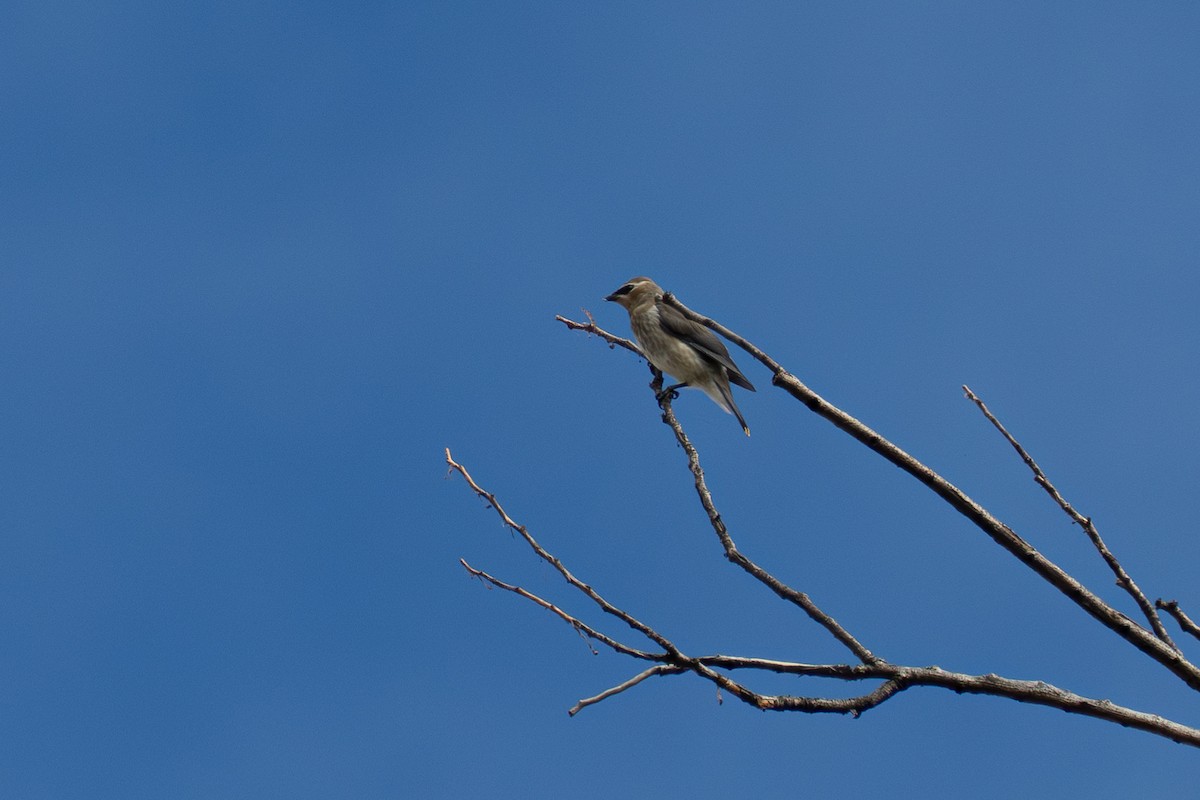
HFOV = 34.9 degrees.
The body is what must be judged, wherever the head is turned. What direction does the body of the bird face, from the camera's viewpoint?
to the viewer's left
